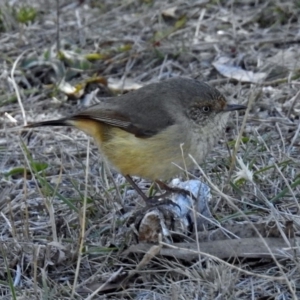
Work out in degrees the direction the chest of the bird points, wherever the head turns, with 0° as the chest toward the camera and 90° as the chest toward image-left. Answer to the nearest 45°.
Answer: approximately 270°
